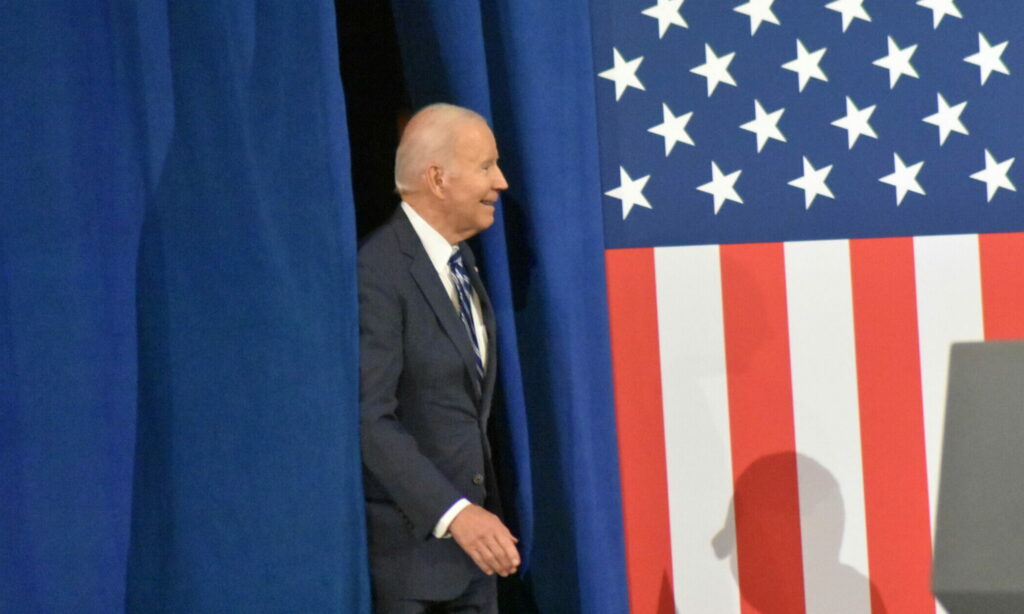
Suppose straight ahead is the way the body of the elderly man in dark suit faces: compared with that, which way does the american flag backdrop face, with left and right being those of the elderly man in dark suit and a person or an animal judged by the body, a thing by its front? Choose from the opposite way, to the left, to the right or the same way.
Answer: to the right

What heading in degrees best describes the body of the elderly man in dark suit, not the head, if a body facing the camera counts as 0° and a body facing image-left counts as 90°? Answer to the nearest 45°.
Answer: approximately 270°

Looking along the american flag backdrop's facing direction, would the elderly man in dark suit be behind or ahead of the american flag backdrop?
ahead

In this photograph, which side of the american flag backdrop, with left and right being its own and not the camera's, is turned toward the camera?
front

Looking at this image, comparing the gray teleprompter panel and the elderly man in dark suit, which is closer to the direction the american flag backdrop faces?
the gray teleprompter panel

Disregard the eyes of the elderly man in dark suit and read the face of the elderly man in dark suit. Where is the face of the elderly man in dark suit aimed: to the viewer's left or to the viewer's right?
to the viewer's right

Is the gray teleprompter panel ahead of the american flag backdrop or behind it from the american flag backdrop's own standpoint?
ahead

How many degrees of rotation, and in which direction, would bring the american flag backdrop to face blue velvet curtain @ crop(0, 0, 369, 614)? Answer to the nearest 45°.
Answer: approximately 45° to its right

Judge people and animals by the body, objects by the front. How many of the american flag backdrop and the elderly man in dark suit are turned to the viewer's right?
1
